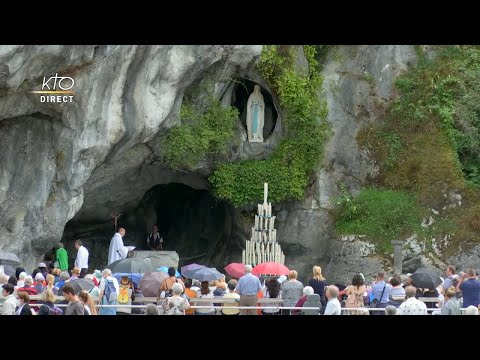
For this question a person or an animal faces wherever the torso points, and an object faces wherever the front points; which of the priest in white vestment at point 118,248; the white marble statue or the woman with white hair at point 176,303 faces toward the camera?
the white marble statue

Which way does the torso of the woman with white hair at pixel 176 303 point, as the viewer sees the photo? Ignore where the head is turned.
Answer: away from the camera

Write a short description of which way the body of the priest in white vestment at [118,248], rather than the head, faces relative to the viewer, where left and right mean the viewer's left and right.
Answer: facing to the right of the viewer

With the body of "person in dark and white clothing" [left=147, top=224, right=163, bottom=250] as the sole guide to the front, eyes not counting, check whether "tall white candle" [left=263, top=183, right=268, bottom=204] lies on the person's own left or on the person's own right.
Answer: on the person's own left

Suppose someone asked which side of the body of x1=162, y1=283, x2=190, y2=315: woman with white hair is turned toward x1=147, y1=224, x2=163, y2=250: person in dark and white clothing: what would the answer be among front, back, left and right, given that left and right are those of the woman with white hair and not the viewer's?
front

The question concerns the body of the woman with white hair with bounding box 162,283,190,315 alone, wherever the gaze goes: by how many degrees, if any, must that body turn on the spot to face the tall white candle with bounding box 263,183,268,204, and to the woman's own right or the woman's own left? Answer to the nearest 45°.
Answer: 0° — they already face it

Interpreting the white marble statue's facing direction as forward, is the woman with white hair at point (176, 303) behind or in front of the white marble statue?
in front

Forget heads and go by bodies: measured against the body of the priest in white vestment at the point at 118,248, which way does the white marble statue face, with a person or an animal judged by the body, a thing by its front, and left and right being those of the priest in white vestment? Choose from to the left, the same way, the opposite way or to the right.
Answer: to the right

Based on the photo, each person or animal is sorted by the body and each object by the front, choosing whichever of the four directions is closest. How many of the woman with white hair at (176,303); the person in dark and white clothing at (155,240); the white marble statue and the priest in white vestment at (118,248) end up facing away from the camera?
1

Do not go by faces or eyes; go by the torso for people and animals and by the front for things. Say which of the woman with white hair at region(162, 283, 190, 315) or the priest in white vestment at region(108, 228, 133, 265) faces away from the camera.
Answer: the woman with white hair

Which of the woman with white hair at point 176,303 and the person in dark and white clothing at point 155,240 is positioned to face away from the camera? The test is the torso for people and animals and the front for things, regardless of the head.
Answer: the woman with white hair

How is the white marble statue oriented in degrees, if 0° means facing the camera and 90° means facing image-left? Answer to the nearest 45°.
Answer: approximately 0°
